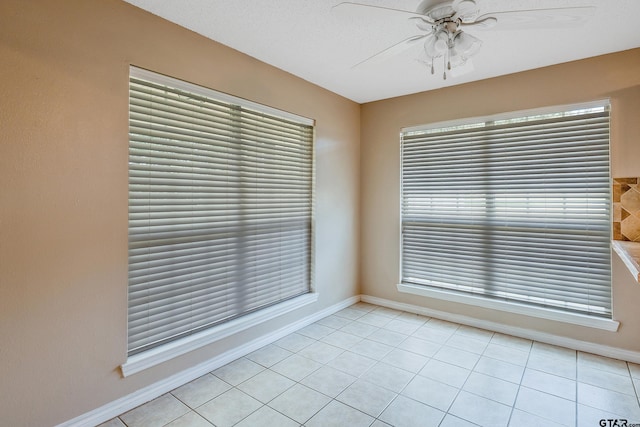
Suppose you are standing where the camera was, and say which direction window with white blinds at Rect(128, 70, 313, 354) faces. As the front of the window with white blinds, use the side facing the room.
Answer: facing the viewer and to the right of the viewer

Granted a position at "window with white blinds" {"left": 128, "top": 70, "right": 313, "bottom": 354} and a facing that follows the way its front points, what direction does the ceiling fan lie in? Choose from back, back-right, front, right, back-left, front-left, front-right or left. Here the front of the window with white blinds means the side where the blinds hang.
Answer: front

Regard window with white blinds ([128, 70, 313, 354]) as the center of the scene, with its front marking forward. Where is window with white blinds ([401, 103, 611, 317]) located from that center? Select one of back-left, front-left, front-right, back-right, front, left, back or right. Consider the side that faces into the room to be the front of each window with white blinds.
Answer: front-left

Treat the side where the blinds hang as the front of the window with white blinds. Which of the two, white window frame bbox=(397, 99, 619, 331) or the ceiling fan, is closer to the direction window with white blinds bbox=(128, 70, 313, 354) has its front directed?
the ceiling fan

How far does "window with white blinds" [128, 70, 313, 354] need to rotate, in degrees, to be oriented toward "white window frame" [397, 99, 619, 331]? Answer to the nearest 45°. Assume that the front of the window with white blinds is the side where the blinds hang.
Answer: approximately 45° to its left

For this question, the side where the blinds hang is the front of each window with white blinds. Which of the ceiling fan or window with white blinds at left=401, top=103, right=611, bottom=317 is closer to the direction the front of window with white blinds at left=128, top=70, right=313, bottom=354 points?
the ceiling fan
